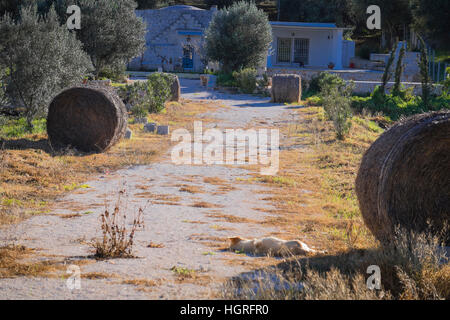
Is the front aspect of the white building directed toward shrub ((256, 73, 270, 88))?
yes

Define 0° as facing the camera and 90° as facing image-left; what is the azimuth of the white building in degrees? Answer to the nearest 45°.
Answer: approximately 0°

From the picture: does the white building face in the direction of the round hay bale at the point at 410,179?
yes

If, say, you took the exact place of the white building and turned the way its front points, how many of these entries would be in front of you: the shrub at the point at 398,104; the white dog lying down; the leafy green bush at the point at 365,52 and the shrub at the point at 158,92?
3

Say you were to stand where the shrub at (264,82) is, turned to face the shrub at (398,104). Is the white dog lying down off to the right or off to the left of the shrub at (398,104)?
right

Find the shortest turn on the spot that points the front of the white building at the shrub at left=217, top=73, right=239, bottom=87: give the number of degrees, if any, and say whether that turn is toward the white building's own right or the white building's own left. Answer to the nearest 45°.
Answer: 0° — it already faces it

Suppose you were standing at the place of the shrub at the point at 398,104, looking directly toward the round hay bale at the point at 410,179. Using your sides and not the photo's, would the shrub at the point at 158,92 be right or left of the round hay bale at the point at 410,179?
right

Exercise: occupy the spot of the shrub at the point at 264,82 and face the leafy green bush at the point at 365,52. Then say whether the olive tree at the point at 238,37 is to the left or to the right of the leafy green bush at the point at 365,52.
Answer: left

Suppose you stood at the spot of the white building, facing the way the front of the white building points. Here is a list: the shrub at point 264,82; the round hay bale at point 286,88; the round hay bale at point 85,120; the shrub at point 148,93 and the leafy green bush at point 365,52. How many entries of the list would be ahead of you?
4
